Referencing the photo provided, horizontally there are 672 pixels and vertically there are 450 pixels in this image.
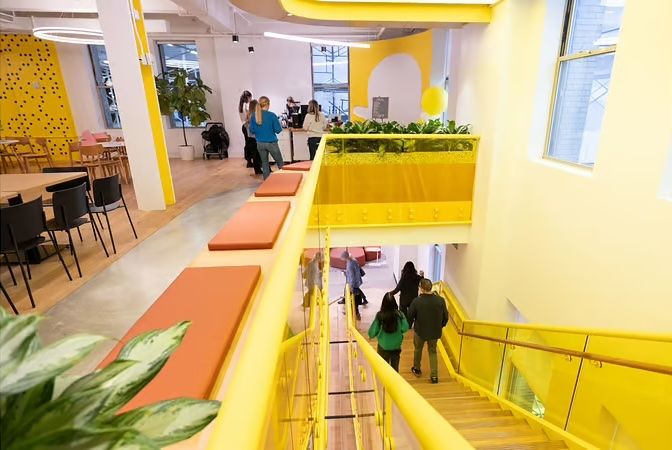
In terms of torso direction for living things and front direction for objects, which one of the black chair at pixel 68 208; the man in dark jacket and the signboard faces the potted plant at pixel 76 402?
the signboard

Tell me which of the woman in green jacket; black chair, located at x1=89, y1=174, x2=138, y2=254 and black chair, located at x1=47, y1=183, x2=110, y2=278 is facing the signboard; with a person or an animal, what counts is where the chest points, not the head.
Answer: the woman in green jacket

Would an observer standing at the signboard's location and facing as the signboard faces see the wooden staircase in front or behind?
in front

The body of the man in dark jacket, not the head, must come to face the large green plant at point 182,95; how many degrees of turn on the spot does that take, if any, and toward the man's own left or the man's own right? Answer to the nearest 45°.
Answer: approximately 45° to the man's own left

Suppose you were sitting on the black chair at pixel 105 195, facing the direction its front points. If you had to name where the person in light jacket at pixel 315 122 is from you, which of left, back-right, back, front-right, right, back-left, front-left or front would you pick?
right

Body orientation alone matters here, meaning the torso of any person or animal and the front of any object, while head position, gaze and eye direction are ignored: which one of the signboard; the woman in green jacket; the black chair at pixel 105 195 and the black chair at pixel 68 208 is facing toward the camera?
the signboard

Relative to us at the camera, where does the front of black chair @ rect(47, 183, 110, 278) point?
facing away from the viewer and to the left of the viewer

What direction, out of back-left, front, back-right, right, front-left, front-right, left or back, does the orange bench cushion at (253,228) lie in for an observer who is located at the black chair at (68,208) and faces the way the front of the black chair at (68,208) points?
back-right

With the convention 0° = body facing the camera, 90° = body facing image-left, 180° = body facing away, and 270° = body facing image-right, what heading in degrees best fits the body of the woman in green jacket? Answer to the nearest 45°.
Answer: approximately 180°

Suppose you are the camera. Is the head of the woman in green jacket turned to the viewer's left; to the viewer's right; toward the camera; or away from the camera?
away from the camera

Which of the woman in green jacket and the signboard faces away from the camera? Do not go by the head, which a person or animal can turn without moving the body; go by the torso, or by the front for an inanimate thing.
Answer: the woman in green jacket

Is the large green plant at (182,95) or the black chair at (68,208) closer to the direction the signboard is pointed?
the black chair

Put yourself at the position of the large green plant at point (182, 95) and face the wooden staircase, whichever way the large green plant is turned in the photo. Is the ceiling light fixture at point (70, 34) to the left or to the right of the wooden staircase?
right

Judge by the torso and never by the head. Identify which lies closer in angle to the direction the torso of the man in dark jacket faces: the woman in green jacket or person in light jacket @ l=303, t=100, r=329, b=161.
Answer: the person in light jacket

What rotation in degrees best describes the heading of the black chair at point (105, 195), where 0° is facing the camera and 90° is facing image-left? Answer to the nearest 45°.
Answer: approximately 135°
